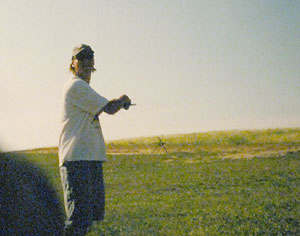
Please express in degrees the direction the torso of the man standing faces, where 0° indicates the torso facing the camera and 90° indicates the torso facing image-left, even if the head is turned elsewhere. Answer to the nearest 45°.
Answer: approximately 270°
